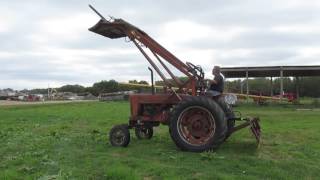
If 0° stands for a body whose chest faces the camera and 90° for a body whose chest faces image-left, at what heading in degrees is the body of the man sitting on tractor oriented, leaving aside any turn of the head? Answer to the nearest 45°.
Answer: approximately 90°
